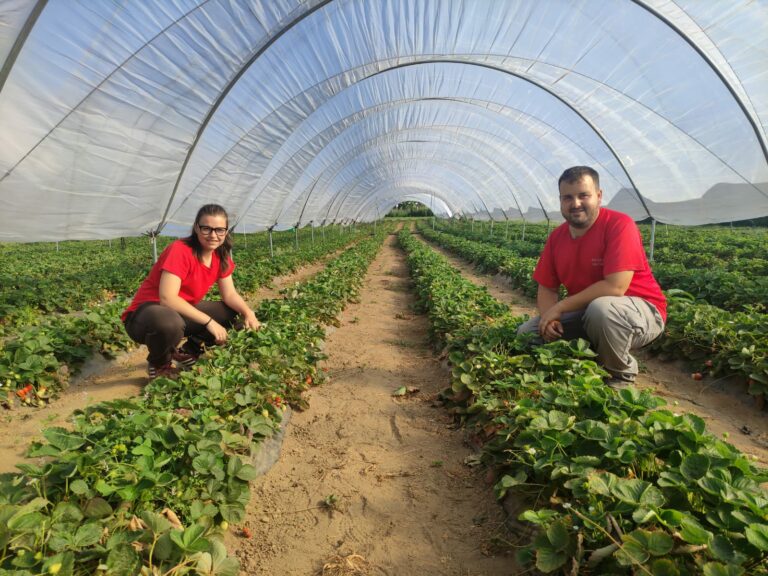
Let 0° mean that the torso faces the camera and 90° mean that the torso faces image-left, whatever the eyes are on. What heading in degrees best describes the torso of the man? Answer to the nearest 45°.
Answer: approximately 45°
